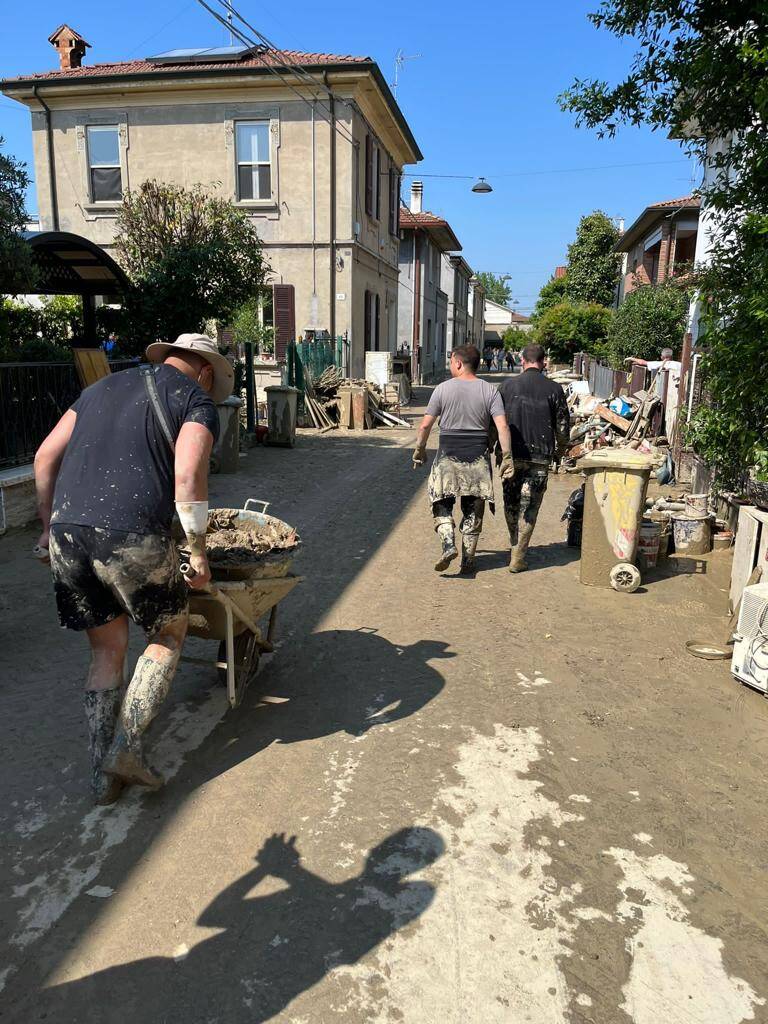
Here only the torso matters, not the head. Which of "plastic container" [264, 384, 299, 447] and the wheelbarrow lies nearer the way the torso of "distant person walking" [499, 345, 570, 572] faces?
the plastic container

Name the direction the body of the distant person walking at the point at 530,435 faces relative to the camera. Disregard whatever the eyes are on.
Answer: away from the camera

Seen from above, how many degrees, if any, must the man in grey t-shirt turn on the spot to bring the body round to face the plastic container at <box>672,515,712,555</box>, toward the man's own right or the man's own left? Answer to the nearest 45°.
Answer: approximately 45° to the man's own right

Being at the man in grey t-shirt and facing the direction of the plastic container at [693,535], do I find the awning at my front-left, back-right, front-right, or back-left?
back-left

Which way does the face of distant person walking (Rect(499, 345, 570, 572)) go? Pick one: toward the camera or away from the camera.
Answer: away from the camera

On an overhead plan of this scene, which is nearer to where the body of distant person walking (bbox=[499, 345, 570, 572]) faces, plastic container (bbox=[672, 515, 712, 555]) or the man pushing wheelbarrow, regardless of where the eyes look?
the plastic container

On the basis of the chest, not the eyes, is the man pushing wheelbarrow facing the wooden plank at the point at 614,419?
yes

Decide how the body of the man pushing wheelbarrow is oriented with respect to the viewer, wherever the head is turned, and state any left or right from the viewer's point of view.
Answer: facing away from the viewer and to the right of the viewer

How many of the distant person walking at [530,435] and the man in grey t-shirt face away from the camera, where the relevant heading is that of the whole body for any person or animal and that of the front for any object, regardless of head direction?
2

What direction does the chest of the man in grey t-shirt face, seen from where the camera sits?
away from the camera

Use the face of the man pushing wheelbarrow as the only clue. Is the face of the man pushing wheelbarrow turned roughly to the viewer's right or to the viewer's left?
to the viewer's right

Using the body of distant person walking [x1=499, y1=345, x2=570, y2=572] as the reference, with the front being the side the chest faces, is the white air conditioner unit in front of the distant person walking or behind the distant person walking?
behind

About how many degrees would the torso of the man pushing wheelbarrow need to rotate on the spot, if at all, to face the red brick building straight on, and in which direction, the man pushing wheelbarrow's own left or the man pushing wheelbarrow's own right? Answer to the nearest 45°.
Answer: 0° — they already face it
